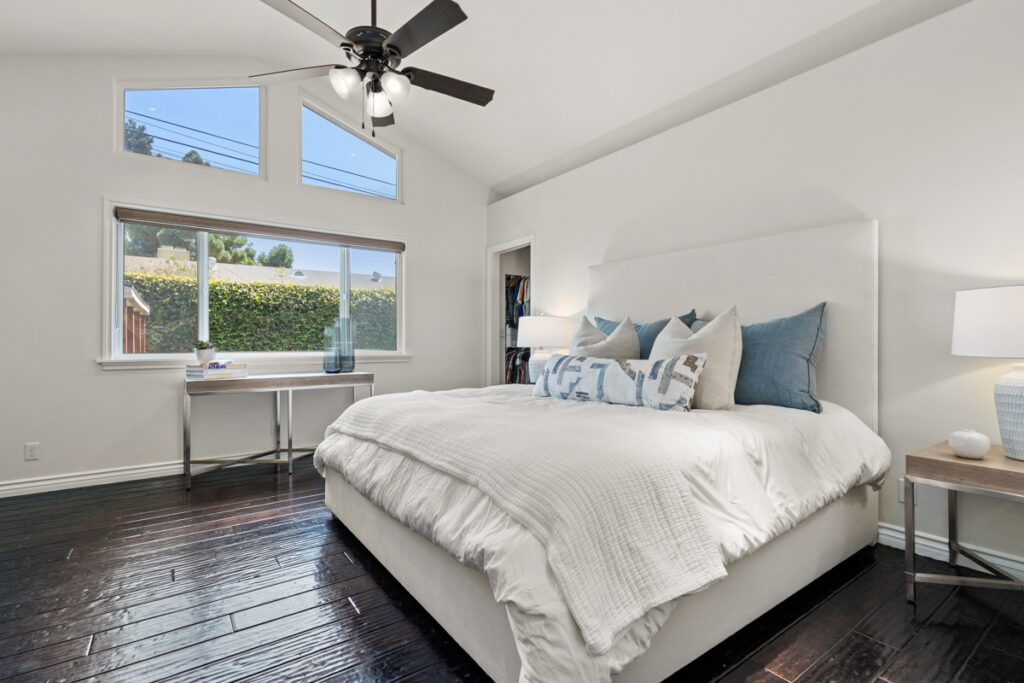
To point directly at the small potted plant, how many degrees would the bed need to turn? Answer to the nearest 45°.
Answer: approximately 45° to its right

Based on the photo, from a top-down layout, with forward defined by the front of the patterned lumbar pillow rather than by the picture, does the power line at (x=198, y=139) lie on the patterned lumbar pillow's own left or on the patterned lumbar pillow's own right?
on the patterned lumbar pillow's own right

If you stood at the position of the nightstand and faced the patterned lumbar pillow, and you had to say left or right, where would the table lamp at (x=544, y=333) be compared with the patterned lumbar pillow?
right

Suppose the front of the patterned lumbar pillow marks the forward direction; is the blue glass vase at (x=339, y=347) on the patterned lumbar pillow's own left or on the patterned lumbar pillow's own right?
on the patterned lumbar pillow's own right

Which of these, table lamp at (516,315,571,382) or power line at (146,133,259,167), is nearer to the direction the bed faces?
the power line

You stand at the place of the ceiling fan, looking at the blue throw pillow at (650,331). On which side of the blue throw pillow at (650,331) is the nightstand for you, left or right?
right

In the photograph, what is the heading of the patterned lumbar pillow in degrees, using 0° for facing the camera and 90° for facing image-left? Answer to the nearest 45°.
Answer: approximately 45°

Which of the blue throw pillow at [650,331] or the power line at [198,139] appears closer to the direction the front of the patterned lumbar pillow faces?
the power line
